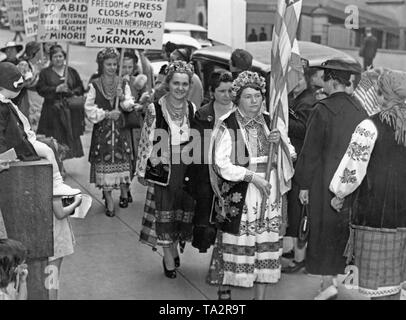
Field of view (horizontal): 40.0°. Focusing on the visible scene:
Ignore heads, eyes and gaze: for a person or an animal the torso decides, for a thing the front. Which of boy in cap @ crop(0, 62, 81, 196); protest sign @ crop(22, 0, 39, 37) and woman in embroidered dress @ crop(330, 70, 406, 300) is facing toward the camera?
the protest sign

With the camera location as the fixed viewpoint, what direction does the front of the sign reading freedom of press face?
facing the viewer

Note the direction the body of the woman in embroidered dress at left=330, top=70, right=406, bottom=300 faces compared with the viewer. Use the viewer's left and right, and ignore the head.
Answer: facing away from the viewer and to the left of the viewer

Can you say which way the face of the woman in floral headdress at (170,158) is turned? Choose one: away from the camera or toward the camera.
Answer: toward the camera

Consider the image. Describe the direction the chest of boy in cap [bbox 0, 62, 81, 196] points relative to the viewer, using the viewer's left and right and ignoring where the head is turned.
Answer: facing to the right of the viewer

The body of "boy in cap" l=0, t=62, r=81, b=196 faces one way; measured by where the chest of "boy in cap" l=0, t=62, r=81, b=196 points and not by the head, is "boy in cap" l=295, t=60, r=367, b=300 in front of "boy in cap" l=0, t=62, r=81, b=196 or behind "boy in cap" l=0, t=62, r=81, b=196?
in front

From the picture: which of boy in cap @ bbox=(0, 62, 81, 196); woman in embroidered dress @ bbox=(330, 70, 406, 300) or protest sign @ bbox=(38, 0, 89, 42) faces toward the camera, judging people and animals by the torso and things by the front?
the protest sign

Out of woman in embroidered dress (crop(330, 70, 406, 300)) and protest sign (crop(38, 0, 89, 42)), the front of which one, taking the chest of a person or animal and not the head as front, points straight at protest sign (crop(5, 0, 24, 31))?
the woman in embroidered dress

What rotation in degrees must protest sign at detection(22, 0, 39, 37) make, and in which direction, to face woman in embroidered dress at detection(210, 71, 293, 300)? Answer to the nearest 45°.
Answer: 0° — it already faces them

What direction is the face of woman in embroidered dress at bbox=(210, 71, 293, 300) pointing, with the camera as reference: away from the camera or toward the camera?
toward the camera

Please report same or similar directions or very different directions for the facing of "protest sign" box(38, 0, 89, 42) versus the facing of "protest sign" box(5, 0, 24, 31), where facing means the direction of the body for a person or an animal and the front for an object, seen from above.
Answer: same or similar directions

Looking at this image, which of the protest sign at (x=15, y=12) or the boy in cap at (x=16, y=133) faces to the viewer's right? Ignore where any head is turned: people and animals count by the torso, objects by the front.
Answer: the boy in cap

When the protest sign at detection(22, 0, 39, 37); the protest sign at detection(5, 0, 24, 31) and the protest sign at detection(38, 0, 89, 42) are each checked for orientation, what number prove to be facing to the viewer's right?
0

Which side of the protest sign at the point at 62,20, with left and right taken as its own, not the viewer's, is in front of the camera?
front

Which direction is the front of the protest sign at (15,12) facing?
toward the camera
